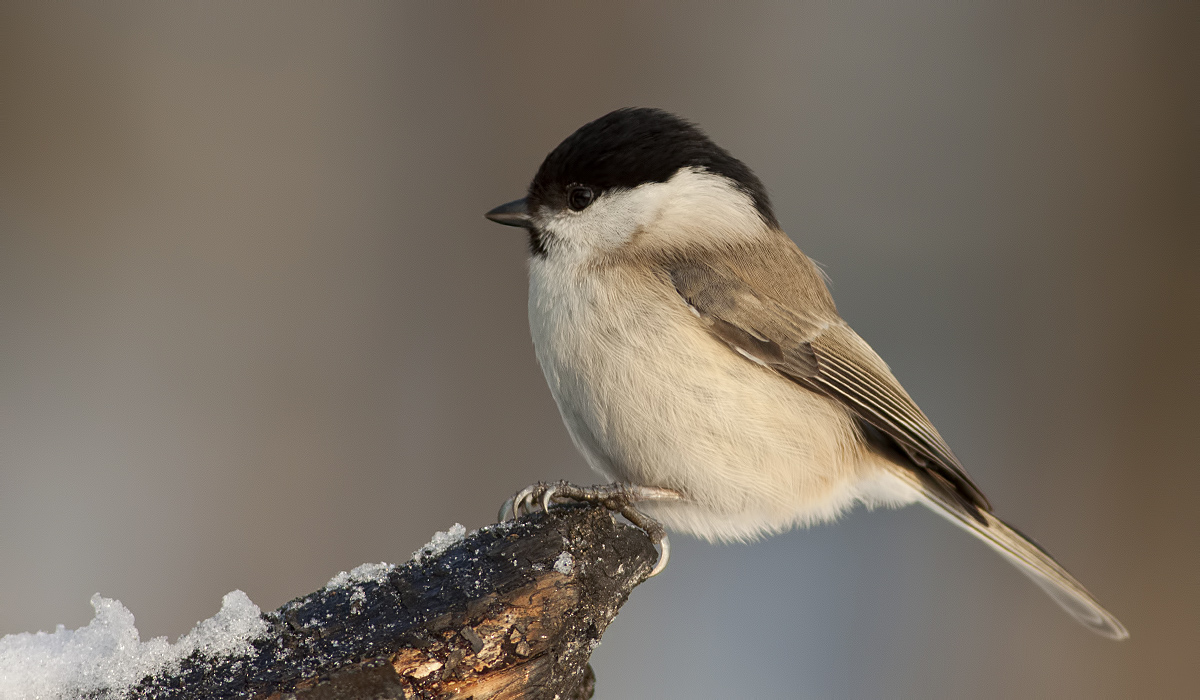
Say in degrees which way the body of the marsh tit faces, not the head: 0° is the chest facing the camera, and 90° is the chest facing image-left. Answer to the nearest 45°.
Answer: approximately 90°
